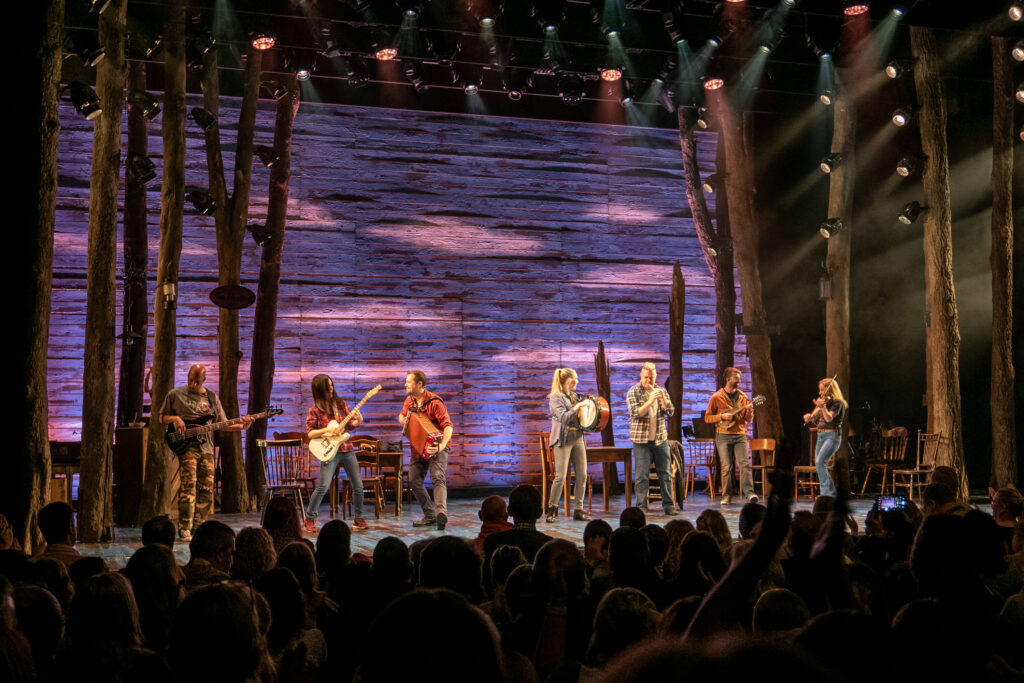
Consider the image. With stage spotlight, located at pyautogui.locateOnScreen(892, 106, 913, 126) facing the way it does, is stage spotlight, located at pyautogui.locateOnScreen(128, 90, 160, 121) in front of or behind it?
in front

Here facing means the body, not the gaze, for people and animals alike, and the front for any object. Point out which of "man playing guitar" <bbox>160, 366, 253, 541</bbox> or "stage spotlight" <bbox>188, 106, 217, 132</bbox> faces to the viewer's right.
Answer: the stage spotlight

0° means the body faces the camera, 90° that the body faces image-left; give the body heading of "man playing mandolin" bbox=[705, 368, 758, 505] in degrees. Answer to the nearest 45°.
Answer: approximately 0°

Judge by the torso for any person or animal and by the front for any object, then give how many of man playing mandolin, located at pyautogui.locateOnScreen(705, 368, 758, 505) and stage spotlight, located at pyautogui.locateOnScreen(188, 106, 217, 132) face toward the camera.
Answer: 1

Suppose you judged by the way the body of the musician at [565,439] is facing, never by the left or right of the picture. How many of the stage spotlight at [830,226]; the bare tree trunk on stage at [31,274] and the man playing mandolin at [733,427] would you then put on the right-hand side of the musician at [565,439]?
1

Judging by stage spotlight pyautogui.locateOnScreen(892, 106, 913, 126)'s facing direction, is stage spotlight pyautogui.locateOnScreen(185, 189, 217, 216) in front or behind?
in front

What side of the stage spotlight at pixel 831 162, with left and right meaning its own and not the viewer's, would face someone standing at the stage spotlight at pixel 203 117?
front

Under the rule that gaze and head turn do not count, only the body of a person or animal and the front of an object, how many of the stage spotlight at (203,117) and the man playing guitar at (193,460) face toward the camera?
1

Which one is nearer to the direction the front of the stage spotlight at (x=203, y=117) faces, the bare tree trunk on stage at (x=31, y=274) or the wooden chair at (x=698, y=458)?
the wooden chair

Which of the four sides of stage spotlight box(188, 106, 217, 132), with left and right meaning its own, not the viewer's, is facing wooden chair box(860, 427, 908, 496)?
front

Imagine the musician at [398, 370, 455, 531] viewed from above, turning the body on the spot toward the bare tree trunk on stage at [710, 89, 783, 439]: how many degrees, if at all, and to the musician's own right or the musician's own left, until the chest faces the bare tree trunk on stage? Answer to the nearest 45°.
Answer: approximately 180°

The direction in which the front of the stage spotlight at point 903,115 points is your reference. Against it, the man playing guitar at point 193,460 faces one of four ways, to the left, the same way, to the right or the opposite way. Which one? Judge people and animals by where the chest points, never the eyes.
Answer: to the left

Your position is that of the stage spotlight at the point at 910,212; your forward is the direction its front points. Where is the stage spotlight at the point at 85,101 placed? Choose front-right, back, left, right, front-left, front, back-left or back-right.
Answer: front

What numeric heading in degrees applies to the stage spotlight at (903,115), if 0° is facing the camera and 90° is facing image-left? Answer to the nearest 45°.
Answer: approximately 45°

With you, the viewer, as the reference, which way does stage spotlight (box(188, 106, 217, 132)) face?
facing to the right of the viewer
